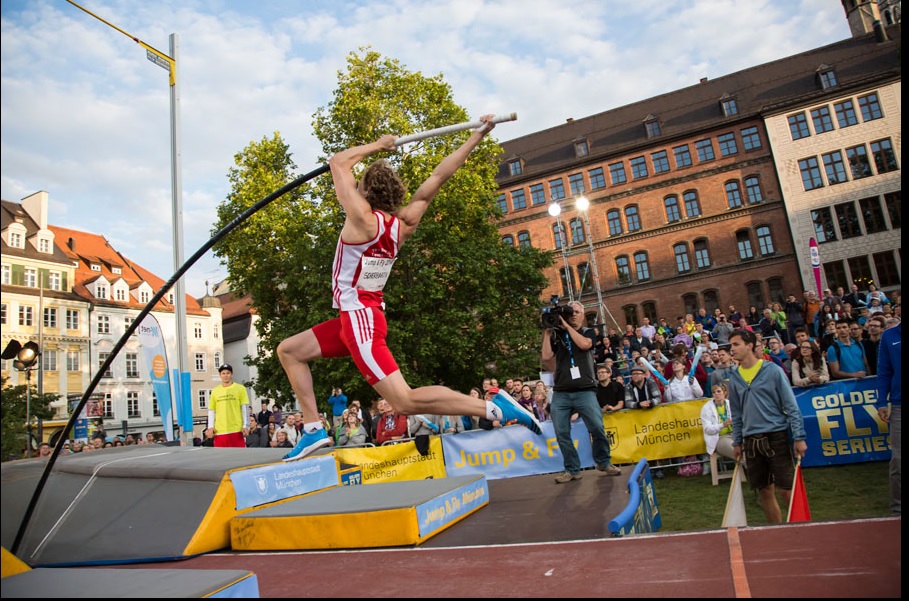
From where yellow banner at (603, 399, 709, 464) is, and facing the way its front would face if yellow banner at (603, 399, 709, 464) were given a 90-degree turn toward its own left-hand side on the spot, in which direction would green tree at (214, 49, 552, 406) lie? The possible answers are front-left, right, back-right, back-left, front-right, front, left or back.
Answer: back-left

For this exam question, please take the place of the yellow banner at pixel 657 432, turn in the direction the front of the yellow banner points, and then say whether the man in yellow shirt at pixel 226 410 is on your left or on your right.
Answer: on your right

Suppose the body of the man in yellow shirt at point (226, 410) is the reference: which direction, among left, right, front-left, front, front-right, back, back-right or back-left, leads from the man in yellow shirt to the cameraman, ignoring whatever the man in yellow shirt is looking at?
front-left

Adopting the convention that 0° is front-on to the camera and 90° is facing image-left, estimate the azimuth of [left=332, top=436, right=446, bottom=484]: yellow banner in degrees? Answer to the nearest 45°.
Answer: approximately 0°

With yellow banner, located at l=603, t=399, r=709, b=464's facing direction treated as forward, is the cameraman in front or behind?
in front

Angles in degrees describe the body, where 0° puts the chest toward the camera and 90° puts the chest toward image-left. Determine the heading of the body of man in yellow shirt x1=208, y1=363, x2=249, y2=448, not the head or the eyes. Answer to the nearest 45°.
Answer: approximately 0°
